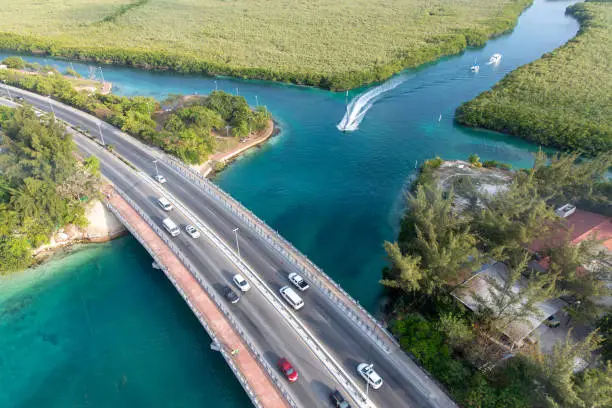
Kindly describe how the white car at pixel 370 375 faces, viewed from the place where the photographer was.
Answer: facing away from the viewer and to the left of the viewer

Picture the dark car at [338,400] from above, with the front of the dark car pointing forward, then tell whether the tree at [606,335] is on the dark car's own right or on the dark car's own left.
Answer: on the dark car's own left

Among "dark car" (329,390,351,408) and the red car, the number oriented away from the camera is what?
0

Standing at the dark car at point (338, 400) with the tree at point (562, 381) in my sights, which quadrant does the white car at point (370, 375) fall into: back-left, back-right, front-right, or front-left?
front-left

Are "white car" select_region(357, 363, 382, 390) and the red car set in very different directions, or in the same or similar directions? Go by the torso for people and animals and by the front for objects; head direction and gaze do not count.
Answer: very different directions

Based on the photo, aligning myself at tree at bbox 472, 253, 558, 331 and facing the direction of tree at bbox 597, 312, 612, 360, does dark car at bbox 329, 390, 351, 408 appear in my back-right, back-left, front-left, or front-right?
back-right

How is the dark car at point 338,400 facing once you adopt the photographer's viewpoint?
facing the viewer and to the right of the viewer

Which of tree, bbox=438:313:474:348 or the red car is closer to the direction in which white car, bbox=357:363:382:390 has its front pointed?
the red car

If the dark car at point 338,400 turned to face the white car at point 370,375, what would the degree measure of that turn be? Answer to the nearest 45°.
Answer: approximately 90° to its left

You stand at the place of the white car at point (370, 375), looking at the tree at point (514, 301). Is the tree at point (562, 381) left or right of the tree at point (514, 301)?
right

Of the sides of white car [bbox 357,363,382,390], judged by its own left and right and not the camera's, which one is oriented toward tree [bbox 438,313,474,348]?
right
